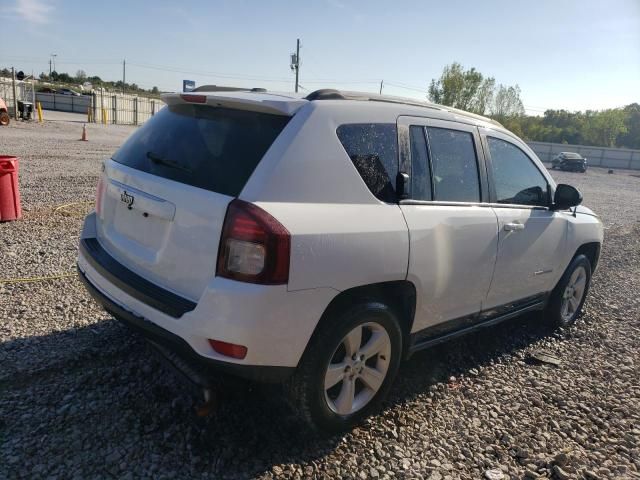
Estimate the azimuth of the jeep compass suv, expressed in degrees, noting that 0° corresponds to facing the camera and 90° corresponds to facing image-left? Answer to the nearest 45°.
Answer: approximately 225°

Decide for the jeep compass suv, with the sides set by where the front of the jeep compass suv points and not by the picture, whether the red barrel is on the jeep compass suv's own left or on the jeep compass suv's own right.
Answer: on the jeep compass suv's own left
